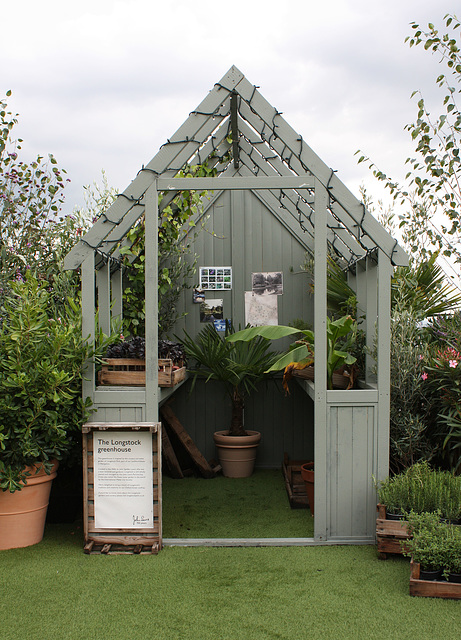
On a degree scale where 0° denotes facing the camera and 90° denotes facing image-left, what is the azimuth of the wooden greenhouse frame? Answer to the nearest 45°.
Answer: approximately 0°

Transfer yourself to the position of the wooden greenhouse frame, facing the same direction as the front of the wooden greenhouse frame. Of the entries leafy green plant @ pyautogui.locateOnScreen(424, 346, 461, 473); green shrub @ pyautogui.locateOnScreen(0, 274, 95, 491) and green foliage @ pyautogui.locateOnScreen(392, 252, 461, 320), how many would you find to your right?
1

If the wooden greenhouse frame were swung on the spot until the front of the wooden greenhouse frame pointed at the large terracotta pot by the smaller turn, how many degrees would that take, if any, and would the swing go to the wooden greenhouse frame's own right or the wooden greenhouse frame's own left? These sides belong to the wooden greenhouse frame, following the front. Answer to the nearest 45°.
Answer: approximately 90° to the wooden greenhouse frame's own right

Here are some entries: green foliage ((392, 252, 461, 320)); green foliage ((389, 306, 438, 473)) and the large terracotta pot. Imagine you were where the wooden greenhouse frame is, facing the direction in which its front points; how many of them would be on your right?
1
